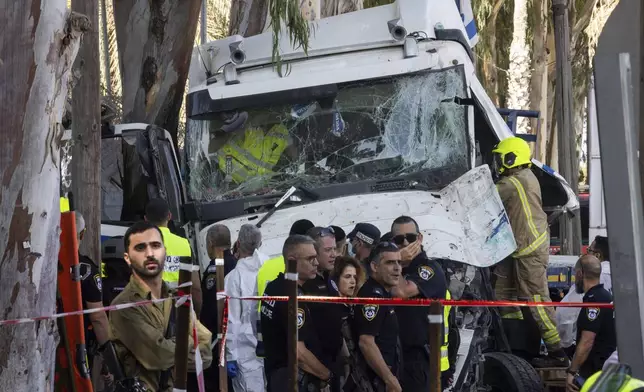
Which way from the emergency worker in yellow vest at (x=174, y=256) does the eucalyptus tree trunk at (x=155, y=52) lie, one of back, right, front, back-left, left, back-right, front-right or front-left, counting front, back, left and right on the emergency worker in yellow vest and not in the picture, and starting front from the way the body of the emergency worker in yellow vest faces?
front

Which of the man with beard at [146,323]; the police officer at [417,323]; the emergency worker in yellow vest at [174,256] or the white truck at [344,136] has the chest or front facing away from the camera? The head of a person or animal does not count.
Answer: the emergency worker in yellow vest at [174,256]

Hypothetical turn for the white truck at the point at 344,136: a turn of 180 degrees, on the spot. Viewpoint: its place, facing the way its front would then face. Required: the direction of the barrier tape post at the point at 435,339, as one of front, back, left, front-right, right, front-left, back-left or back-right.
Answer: back

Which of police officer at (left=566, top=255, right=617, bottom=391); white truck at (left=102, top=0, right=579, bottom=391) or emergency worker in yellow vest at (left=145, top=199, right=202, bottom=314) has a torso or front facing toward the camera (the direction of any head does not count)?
the white truck

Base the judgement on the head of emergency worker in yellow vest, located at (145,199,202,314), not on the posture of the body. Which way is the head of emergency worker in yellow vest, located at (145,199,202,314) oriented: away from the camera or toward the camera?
away from the camera

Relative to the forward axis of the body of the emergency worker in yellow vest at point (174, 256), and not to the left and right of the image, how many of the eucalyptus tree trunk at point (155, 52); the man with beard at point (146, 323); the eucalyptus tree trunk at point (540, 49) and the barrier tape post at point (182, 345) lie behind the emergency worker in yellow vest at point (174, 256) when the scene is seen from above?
2

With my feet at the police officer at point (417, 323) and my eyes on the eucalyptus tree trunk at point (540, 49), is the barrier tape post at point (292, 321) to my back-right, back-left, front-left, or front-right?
back-left

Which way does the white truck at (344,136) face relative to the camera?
toward the camera

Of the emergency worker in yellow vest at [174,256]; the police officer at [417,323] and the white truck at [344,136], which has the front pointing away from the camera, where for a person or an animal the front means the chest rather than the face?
the emergency worker in yellow vest at [174,256]

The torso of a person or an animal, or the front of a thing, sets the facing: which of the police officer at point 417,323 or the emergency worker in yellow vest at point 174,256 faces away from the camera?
the emergency worker in yellow vest at point 174,256

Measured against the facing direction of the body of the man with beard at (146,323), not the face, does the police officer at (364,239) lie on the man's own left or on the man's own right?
on the man's own left

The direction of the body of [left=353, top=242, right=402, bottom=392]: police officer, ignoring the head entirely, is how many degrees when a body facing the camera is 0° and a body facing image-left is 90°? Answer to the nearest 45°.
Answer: approximately 315°

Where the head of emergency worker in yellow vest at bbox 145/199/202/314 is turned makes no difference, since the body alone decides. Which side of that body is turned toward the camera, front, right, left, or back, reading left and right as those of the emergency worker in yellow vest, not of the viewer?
back
